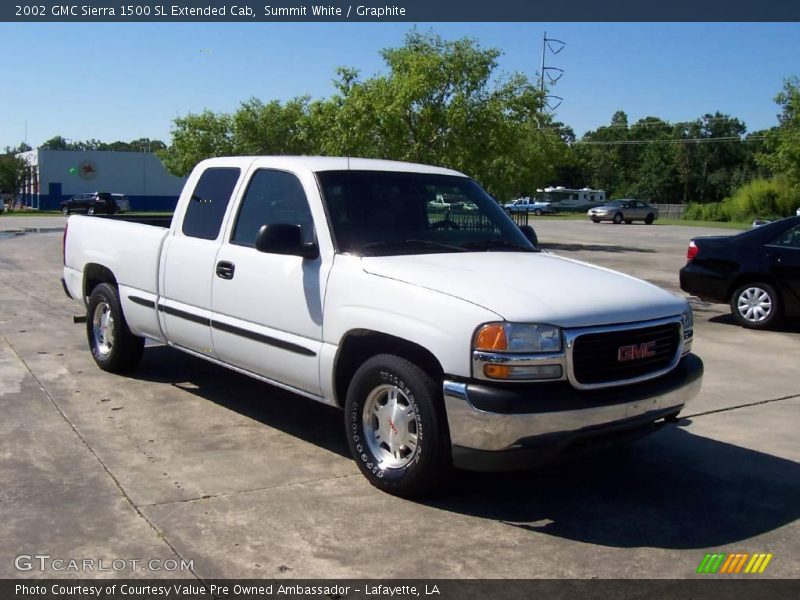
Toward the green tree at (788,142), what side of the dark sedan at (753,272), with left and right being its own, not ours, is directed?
left

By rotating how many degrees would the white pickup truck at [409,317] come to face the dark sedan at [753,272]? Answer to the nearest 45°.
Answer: approximately 90° to its left

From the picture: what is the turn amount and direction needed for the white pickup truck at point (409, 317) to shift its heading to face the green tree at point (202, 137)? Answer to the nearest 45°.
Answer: approximately 135° to its left

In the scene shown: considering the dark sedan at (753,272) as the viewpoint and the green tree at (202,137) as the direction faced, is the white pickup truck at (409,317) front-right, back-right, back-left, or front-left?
back-left

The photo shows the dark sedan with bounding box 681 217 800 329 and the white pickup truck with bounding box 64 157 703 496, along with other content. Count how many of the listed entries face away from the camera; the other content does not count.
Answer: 0

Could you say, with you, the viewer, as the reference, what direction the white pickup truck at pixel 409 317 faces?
facing the viewer and to the right of the viewer

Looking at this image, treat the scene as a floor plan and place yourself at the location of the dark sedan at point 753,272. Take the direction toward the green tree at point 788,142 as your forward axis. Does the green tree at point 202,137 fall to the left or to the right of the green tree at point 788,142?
left

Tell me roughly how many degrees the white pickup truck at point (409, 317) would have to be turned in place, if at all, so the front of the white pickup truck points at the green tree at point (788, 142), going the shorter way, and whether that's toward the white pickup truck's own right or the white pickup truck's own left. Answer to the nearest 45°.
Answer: approximately 90° to the white pickup truck's own left

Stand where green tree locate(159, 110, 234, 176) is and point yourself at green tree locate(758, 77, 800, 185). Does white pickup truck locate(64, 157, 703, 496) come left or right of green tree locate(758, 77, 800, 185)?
right

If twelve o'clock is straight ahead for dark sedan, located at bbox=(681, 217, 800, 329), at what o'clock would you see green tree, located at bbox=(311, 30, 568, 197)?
The green tree is roughly at 8 o'clock from the dark sedan.

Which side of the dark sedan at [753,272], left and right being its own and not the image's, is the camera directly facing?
right

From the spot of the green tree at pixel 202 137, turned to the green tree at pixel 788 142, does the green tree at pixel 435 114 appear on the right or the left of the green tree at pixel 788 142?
right

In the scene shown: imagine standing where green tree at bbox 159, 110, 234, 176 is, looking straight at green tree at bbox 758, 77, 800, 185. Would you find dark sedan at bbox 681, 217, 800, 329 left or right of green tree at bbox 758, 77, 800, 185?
right

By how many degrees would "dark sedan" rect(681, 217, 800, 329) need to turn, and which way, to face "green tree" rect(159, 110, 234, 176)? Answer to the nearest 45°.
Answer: approximately 135° to its left
